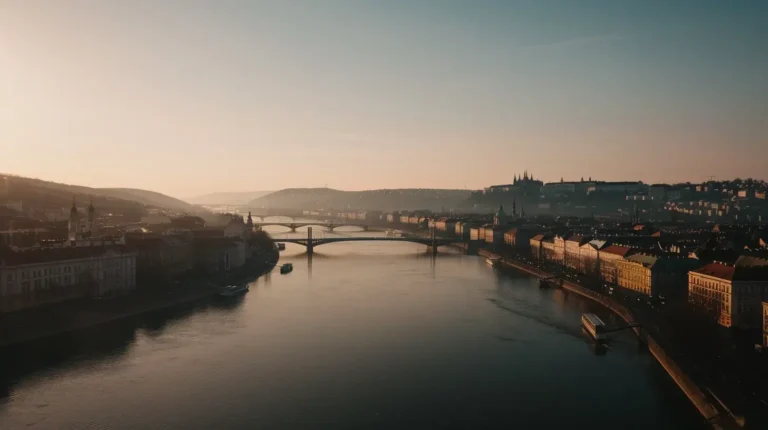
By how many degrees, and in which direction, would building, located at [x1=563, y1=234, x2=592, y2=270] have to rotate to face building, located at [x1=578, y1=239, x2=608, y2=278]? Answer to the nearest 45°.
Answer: approximately 45° to its left

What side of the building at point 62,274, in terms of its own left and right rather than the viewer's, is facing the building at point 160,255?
left

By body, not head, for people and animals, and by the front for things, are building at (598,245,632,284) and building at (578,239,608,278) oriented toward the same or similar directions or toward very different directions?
same or similar directions

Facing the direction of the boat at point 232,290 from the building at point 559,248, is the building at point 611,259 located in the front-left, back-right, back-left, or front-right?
front-left

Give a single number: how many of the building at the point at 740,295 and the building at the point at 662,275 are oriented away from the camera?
0

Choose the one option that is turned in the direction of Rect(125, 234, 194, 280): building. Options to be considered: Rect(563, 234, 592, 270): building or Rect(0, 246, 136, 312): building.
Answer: Rect(563, 234, 592, 270): building

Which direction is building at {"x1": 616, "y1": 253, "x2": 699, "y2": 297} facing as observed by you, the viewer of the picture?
facing the viewer and to the left of the viewer

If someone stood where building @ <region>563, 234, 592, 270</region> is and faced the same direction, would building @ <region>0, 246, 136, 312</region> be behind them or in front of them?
in front

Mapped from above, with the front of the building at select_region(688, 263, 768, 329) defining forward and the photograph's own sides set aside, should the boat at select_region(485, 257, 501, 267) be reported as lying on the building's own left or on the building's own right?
on the building's own right

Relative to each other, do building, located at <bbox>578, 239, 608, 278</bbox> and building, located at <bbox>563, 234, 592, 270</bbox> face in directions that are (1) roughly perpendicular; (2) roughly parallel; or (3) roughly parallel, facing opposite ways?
roughly parallel

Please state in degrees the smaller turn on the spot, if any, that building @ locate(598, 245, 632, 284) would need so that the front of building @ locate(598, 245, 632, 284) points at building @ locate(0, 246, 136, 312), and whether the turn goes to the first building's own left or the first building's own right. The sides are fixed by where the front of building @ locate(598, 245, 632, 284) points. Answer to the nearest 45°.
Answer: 0° — it already faces it

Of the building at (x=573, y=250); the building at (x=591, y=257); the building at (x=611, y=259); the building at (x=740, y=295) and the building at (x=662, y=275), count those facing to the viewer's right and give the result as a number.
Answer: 0

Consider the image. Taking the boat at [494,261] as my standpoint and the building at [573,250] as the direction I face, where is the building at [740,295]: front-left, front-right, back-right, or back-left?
front-right

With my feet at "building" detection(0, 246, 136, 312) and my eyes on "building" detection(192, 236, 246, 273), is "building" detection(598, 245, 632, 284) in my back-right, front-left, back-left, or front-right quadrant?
front-right
